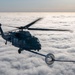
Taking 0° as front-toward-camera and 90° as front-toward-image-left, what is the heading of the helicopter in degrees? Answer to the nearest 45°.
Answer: approximately 315°
